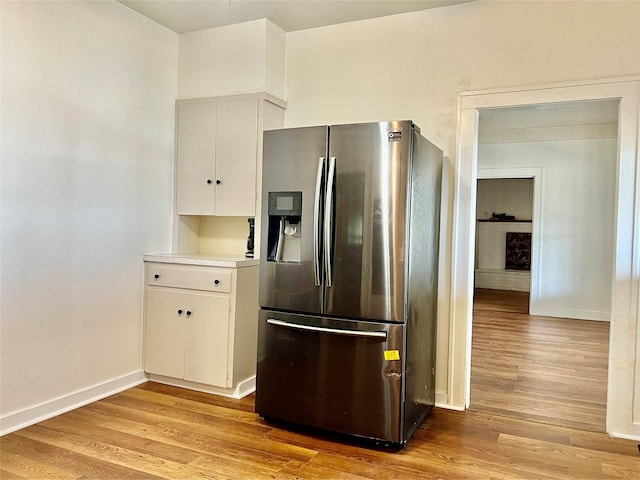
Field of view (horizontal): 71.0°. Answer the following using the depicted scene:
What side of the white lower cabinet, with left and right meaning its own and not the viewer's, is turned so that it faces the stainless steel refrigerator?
left

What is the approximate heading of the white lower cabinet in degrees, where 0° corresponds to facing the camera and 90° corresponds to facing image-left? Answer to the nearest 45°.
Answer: approximately 45°
